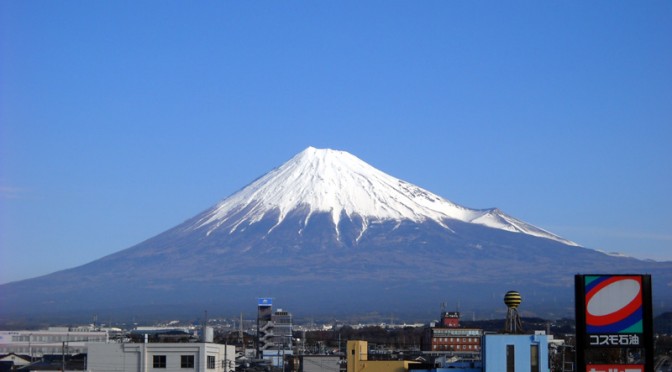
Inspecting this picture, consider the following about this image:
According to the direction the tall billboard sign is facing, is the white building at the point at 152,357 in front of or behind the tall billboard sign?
behind

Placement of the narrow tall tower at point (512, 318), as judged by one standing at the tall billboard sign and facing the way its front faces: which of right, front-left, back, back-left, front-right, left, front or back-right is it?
back

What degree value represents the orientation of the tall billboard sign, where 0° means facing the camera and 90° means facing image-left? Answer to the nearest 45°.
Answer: approximately 0°

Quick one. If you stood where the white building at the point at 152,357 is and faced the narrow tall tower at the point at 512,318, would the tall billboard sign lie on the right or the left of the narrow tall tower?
right

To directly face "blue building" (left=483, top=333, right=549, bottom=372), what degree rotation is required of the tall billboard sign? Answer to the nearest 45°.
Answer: approximately 180°
